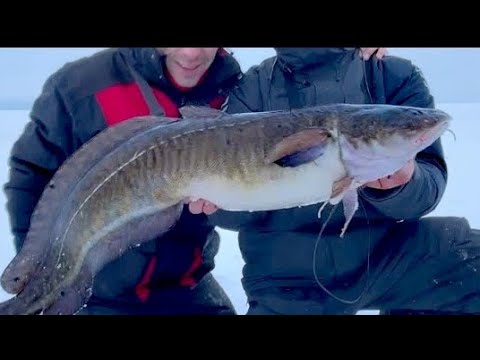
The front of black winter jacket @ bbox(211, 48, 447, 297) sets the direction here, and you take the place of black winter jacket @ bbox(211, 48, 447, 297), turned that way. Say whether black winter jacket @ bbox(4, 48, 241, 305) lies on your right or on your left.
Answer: on your right

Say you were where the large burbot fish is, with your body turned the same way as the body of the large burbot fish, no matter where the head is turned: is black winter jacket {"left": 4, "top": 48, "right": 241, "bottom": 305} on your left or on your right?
on your left

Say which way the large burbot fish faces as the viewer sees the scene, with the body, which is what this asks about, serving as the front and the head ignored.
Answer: to the viewer's right

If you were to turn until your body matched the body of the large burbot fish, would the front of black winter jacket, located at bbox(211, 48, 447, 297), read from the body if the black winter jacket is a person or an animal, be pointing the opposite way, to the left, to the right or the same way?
to the right

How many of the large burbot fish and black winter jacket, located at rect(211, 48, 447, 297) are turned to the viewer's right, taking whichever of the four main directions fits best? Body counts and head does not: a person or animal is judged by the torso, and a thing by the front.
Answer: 1

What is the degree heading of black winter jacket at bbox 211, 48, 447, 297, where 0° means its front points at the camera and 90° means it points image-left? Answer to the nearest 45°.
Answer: approximately 0°

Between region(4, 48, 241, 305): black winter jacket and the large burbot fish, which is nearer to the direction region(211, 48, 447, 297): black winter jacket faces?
the large burbot fish
